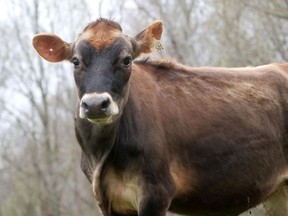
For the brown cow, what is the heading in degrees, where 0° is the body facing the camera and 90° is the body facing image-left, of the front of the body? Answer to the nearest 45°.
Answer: approximately 45°
